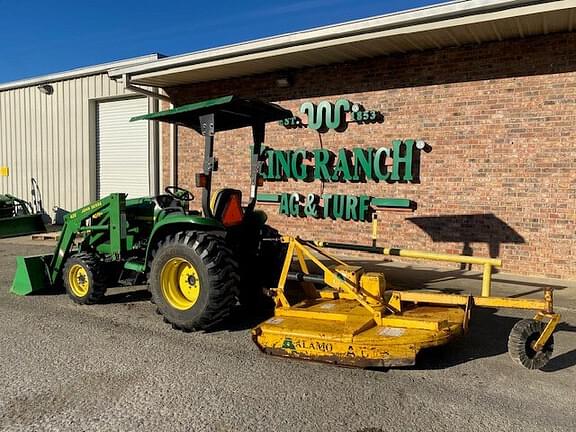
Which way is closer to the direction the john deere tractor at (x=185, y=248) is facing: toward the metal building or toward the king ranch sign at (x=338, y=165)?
the metal building

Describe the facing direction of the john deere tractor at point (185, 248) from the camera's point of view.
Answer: facing away from the viewer and to the left of the viewer

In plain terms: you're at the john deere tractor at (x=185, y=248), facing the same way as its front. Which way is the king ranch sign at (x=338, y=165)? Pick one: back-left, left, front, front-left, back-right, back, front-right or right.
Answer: right

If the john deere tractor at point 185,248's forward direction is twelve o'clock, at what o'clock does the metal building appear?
The metal building is roughly at 1 o'clock from the john deere tractor.

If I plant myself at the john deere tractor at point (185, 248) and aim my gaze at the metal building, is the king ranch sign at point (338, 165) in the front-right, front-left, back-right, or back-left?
front-right
